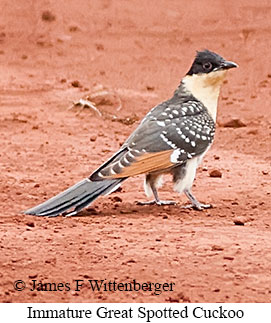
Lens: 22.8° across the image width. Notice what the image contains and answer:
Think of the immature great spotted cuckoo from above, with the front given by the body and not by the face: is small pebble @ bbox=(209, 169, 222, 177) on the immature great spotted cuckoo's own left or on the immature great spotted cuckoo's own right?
on the immature great spotted cuckoo's own left

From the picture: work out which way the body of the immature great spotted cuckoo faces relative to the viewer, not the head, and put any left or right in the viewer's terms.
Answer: facing to the right of the viewer
